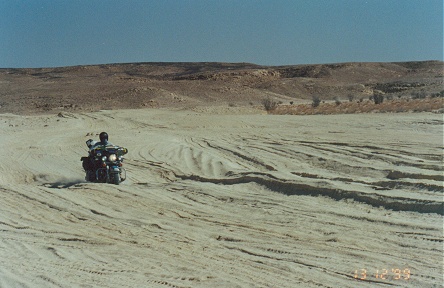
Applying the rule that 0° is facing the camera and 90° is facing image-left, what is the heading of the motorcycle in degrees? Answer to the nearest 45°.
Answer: approximately 315°
